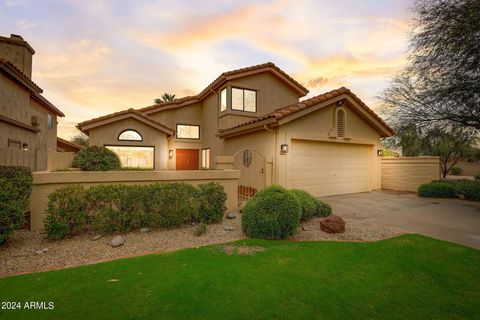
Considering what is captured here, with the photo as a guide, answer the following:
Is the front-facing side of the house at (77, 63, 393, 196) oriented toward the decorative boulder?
yes

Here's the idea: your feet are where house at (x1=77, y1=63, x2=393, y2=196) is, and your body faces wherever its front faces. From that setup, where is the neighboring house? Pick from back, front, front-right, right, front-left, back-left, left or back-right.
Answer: right

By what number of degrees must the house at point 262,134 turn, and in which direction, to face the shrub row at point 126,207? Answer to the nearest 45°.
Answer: approximately 45° to its right

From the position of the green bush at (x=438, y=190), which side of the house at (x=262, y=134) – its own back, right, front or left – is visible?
left

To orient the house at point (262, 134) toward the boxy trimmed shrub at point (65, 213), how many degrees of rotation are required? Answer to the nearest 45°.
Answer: approximately 45° to its right

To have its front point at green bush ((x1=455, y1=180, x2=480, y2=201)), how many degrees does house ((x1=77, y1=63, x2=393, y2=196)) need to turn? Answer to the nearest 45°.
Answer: approximately 90° to its left

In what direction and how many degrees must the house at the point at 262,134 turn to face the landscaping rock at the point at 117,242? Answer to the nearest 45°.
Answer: approximately 45° to its right

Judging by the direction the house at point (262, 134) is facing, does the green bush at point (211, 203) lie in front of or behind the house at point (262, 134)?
in front

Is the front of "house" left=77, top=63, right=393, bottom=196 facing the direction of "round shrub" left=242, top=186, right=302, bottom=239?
yes

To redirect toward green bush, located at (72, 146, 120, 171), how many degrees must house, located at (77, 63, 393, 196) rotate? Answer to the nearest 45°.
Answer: approximately 45° to its right

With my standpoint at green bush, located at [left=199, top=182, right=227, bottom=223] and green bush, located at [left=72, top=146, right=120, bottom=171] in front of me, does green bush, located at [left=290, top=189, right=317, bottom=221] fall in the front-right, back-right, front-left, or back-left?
back-right

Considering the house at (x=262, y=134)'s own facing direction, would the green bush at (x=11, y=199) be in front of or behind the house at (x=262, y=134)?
in front
